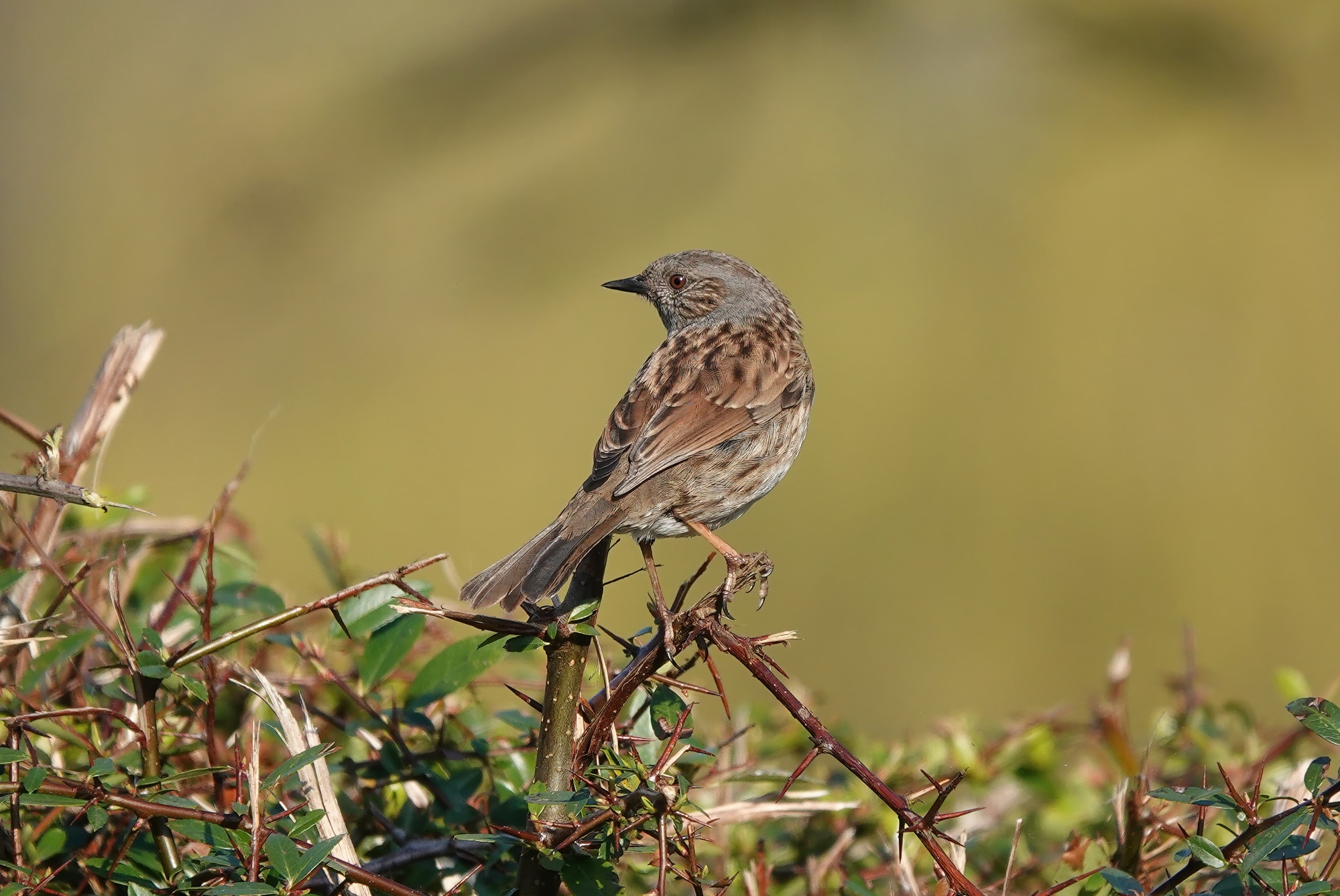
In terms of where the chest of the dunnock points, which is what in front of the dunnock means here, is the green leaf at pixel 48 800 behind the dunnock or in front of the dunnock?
behind

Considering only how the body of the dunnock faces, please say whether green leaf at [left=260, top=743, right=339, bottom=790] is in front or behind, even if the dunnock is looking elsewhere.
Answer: behind

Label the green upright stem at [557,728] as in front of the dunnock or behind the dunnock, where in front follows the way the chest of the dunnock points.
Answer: behind

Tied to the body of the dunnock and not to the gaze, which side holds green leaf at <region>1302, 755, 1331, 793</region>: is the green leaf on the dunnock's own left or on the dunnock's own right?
on the dunnock's own right

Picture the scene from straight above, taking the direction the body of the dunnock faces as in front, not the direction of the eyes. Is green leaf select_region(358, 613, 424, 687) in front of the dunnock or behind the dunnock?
behind

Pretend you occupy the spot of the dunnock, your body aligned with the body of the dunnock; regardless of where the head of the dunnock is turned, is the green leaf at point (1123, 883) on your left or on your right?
on your right

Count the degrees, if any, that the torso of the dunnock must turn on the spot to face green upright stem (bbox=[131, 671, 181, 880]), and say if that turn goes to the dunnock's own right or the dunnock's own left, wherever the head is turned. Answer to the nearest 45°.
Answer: approximately 180°

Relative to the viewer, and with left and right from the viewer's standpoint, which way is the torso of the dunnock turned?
facing away from the viewer and to the right of the viewer

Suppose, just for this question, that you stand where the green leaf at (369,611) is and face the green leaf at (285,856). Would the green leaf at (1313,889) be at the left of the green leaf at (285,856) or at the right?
left

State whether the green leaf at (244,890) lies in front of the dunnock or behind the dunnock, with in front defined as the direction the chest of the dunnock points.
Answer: behind
